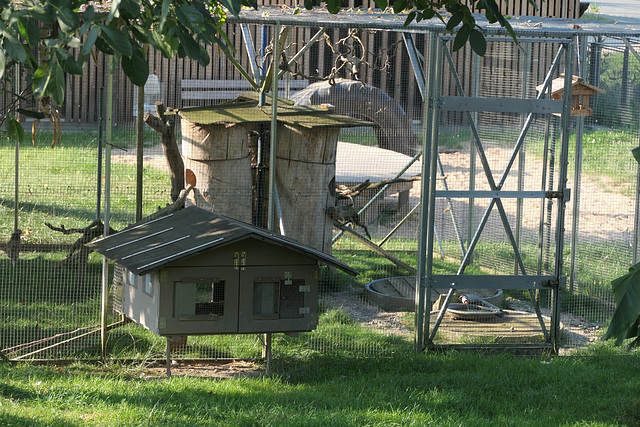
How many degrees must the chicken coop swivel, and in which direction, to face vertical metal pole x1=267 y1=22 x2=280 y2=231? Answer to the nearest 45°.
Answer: approximately 180°

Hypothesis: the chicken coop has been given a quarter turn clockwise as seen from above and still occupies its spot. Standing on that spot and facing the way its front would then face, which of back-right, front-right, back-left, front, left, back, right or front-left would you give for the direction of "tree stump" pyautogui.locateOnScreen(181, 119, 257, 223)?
right

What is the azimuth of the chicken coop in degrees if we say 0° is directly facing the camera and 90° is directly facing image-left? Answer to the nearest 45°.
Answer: approximately 0°

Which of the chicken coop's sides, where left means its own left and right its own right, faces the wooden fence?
back

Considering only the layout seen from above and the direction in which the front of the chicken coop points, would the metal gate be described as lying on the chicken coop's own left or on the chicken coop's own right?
on the chicken coop's own left
